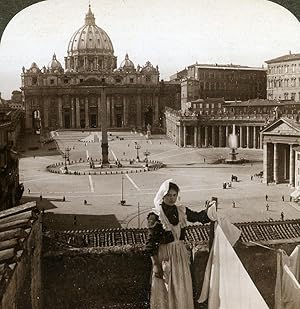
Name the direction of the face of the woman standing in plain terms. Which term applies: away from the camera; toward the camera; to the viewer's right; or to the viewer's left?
toward the camera

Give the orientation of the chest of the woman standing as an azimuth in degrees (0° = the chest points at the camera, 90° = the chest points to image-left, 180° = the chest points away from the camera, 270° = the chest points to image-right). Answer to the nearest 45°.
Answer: approximately 315°

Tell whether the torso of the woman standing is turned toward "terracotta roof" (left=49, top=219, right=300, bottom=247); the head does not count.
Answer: no

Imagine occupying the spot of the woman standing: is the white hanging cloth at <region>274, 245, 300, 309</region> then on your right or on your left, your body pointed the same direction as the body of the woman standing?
on your left
